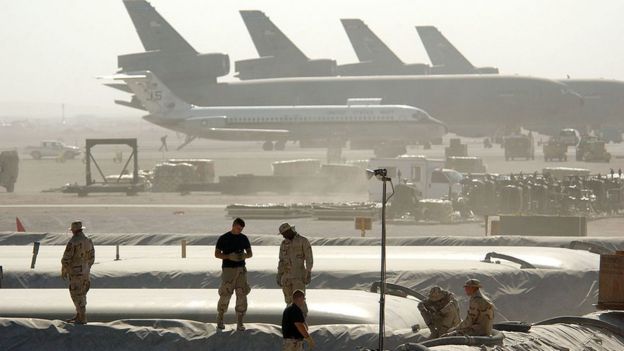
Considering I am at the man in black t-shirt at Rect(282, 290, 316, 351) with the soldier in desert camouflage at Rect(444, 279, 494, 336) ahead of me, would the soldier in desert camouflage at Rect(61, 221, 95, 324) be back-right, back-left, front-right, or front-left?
back-left

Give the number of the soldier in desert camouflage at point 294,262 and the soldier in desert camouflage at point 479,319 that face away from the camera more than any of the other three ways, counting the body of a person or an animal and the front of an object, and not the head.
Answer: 0

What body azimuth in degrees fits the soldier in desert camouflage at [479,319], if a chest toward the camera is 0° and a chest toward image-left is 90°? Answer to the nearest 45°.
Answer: approximately 90°

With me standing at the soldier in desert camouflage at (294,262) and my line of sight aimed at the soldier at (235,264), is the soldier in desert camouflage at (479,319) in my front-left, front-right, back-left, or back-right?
back-left

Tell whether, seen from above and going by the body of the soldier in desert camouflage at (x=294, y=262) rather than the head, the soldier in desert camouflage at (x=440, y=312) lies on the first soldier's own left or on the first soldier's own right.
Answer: on the first soldier's own left

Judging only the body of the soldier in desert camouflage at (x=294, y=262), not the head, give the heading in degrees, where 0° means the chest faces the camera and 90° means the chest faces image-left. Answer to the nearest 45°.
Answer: approximately 45°

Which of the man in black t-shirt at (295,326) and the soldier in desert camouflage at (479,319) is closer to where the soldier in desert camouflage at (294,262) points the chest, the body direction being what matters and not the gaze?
the man in black t-shirt

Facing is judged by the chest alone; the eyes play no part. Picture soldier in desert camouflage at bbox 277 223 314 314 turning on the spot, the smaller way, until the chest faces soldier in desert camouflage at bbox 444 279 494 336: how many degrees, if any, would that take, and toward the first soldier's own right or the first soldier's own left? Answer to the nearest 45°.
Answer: approximately 90° to the first soldier's own left
